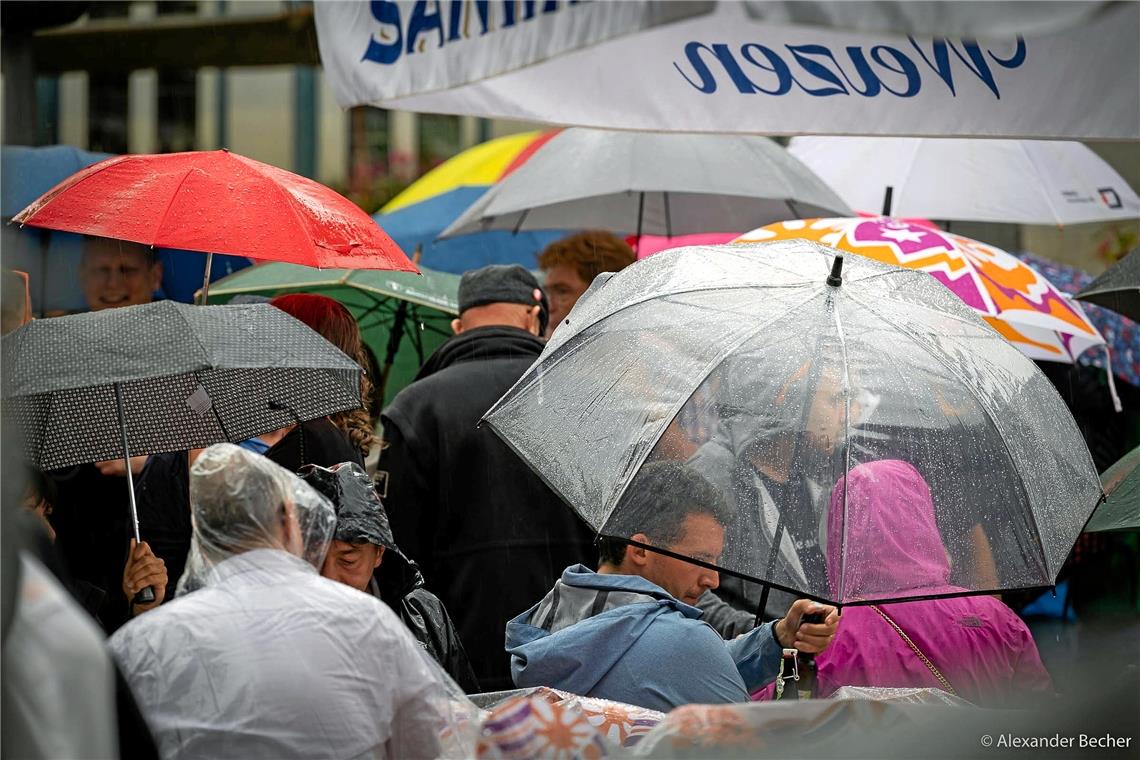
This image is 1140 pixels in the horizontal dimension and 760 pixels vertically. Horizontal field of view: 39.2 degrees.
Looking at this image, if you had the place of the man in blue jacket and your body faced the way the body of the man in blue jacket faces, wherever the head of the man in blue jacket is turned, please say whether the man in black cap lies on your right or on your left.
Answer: on your left

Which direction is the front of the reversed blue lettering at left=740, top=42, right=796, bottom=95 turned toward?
away from the camera

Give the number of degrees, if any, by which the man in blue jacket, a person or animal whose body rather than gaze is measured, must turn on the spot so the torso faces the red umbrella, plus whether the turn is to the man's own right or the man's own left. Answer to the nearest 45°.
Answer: approximately 90° to the man's own left

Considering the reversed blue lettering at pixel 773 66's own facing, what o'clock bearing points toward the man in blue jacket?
The man in blue jacket is roughly at 6 o'clock from the reversed blue lettering.

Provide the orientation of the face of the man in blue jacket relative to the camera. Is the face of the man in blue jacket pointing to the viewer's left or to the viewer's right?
to the viewer's right

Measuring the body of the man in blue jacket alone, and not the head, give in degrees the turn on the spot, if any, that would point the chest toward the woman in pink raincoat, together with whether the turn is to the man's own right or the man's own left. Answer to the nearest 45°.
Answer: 0° — they already face them

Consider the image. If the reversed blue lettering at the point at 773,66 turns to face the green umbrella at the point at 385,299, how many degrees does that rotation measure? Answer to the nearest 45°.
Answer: approximately 45° to its left

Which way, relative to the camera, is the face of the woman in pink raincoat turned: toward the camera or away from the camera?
away from the camera

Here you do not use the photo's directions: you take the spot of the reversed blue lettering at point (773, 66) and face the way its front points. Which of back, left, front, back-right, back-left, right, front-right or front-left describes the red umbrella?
left
